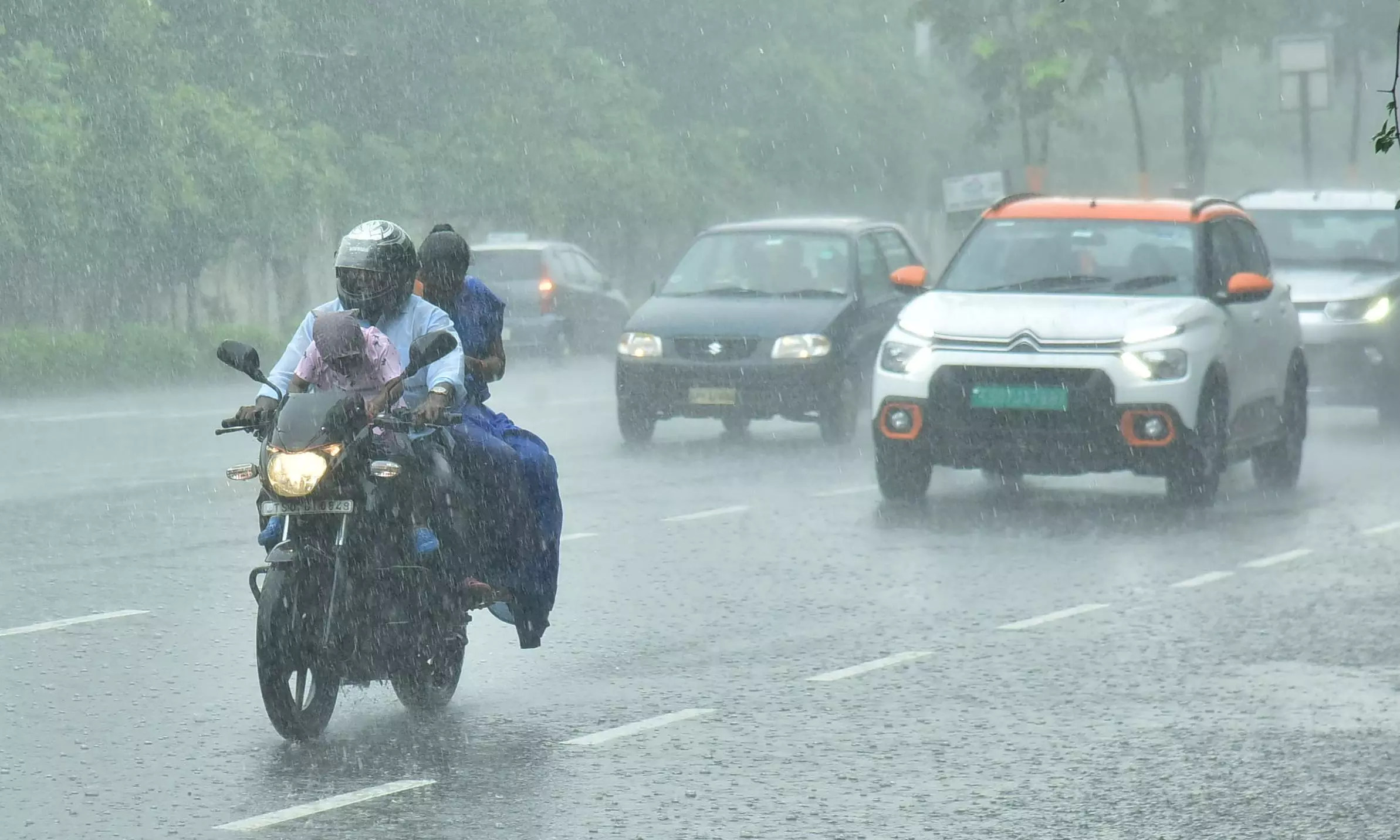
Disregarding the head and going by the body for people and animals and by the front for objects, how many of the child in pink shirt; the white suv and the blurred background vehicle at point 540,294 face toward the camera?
2

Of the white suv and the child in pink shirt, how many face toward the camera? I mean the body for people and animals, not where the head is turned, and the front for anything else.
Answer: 2

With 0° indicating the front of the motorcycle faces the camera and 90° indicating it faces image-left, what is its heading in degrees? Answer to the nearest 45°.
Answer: approximately 45°

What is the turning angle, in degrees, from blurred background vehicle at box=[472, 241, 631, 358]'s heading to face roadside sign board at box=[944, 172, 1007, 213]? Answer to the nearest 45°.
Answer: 0° — it already faces it

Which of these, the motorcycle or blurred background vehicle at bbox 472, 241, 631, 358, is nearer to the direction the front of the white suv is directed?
the motorcycle

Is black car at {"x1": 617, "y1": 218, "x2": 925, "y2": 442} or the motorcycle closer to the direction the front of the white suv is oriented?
the motorcycle

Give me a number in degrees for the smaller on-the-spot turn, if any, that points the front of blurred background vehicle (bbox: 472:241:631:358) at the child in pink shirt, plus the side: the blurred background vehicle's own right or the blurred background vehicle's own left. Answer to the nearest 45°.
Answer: approximately 135° to the blurred background vehicle's own right

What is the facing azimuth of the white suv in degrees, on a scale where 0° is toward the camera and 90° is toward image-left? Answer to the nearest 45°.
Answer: approximately 0°

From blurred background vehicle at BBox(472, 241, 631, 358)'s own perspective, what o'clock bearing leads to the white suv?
The white suv is roughly at 4 o'clock from the blurred background vehicle.

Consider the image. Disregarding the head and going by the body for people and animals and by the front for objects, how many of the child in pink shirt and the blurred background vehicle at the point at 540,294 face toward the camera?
1
